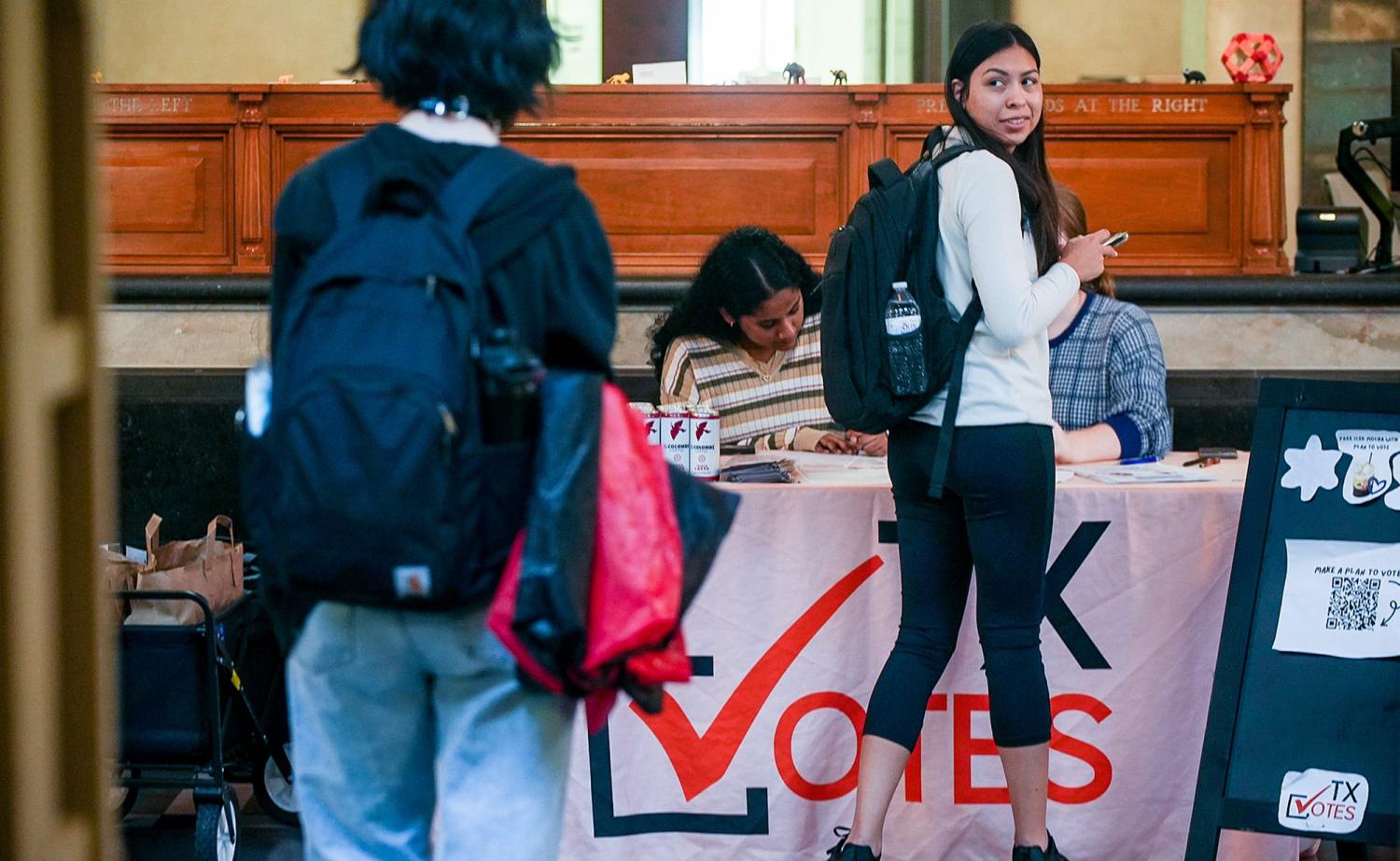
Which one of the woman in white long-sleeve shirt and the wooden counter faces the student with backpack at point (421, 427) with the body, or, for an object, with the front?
the wooden counter

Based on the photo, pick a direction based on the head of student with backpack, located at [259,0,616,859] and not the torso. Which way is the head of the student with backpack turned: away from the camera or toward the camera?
away from the camera

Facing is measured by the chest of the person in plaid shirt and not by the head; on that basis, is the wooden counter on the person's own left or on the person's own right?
on the person's own right

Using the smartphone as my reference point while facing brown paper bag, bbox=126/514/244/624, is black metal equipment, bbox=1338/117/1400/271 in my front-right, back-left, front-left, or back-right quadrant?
back-right

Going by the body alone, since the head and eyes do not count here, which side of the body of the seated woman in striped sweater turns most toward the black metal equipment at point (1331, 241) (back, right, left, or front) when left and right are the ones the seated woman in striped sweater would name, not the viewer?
left

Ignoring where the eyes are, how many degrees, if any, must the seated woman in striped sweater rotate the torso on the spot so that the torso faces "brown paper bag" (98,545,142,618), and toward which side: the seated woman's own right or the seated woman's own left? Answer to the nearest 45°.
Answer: approximately 90° to the seated woman's own right
